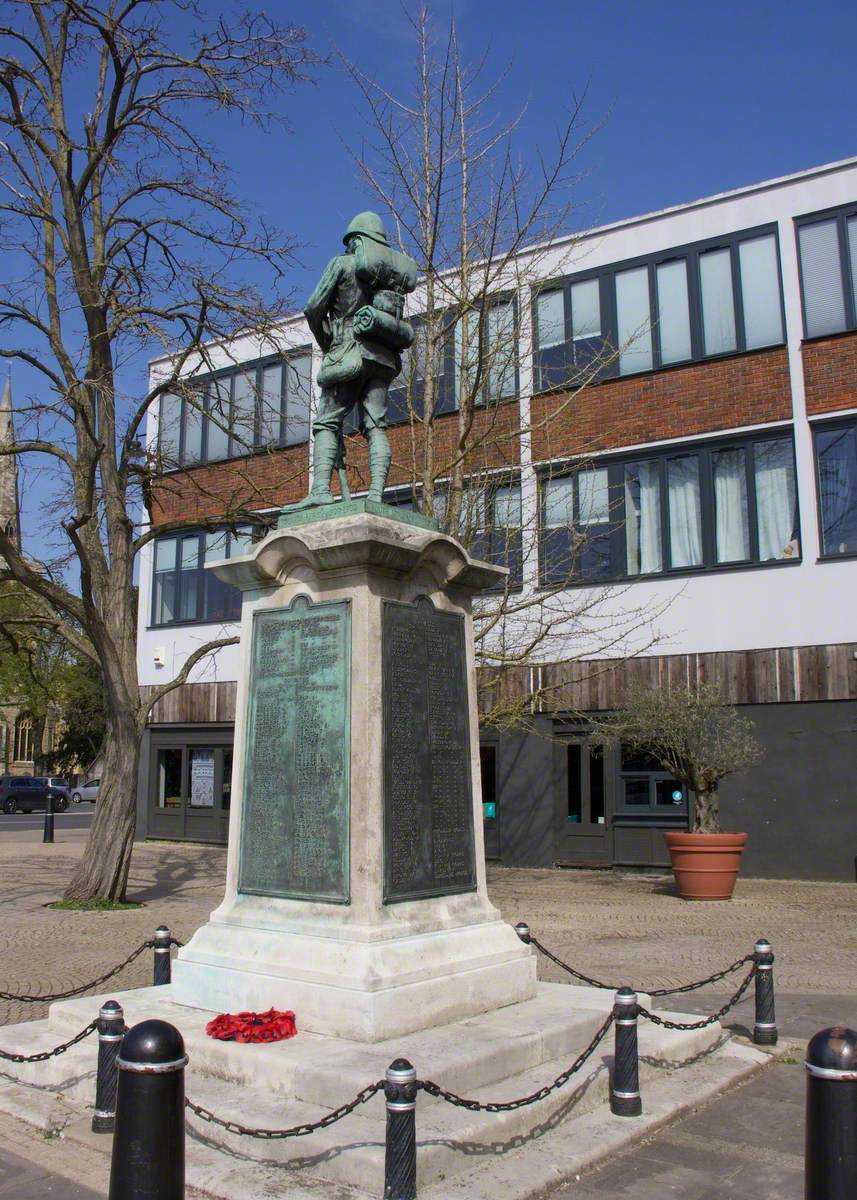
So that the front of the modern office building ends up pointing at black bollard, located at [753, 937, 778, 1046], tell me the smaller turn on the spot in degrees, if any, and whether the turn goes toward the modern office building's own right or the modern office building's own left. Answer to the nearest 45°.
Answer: approximately 45° to the modern office building's own left

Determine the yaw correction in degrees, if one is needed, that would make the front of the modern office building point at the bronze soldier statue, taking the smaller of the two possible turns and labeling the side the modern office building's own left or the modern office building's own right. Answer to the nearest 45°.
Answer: approximately 45° to the modern office building's own left

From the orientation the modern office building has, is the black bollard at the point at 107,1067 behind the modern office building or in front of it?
in front

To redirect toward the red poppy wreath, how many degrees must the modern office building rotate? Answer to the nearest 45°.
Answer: approximately 45° to its left

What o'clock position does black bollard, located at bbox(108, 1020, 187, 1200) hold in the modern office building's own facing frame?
The black bollard is roughly at 11 o'clock from the modern office building.

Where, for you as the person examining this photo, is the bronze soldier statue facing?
facing away from the viewer and to the left of the viewer

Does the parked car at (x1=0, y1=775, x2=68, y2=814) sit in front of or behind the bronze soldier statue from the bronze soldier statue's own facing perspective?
in front

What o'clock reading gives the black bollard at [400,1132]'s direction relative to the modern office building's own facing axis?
The black bollard is roughly at 11 o'clock from the modern office building.

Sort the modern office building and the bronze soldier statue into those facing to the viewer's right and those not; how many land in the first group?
0

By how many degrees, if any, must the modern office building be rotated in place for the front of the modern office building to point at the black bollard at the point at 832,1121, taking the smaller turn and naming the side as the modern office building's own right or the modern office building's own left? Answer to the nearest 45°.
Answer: approximately 45° to the modern office building's own left
